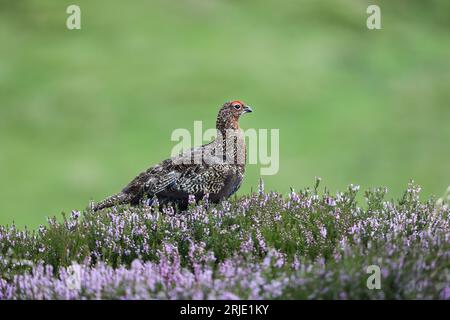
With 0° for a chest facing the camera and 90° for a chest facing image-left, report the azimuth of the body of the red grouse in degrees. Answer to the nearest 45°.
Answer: approximately 270°
